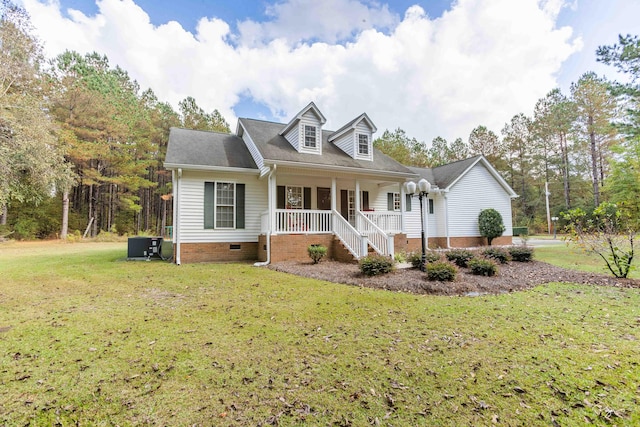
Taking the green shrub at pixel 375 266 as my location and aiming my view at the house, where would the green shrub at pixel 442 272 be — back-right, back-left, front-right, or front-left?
back-right

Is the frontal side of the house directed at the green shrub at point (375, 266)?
yes

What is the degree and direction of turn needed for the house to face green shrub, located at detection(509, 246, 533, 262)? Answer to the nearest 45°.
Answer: approximately 45° to its left

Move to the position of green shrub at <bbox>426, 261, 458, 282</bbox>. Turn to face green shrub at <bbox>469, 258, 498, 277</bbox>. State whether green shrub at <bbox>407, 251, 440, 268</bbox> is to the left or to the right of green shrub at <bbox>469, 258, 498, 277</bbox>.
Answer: left

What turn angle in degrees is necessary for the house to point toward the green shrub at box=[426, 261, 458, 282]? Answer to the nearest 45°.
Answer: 0° — it already faces it

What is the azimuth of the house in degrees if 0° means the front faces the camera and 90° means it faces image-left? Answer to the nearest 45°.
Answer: approximately 315°

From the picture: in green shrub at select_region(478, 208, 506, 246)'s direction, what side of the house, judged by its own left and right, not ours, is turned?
left

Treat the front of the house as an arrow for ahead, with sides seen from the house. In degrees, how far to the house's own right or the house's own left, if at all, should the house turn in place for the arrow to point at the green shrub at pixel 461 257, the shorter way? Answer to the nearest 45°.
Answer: approximately 45° to the house's own left
